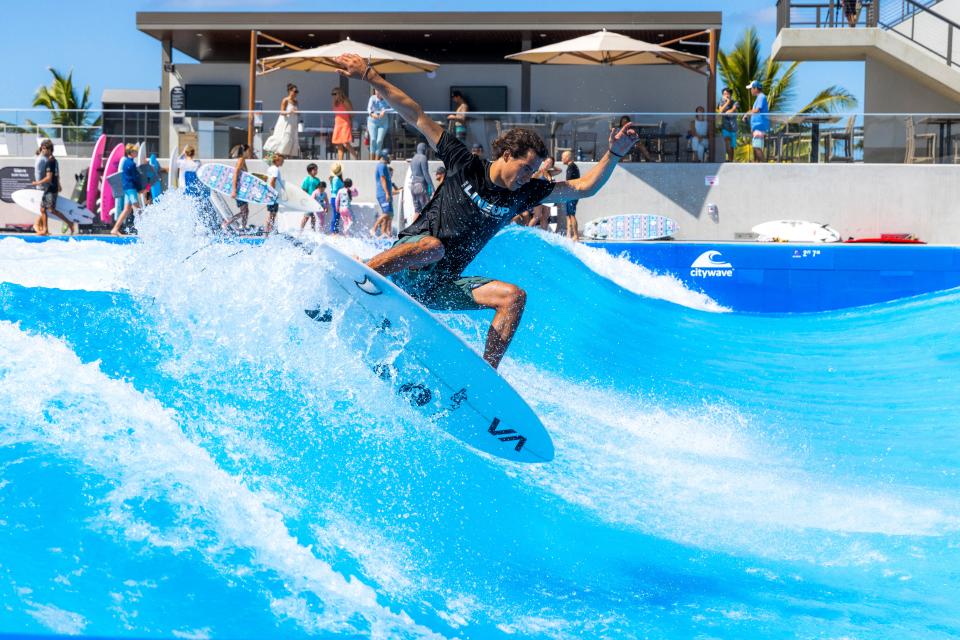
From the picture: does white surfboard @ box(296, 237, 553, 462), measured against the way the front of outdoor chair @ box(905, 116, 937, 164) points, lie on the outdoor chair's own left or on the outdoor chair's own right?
on the outdoor chair's own right

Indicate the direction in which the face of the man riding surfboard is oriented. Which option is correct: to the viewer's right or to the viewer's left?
to the viewer's right

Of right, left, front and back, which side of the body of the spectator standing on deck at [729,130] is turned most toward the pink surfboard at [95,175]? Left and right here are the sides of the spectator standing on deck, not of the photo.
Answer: right

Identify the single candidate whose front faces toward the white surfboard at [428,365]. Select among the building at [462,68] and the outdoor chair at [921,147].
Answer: the building

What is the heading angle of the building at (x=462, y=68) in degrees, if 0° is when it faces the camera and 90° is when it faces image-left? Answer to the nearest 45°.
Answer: approximately 0°

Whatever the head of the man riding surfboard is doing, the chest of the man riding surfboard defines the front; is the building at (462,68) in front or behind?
behind
